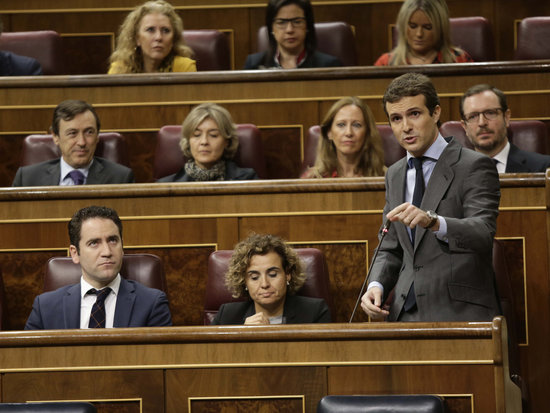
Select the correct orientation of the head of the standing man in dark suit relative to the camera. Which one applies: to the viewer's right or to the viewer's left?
to the viewer's left

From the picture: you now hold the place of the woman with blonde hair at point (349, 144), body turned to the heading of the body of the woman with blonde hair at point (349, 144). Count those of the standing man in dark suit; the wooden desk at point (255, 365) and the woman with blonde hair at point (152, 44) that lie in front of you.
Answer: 2

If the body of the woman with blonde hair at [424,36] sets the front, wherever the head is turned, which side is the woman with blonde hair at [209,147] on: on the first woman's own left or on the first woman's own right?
on the first woman's own right

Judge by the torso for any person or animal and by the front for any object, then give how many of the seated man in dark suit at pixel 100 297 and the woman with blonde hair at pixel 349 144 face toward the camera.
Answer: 2
